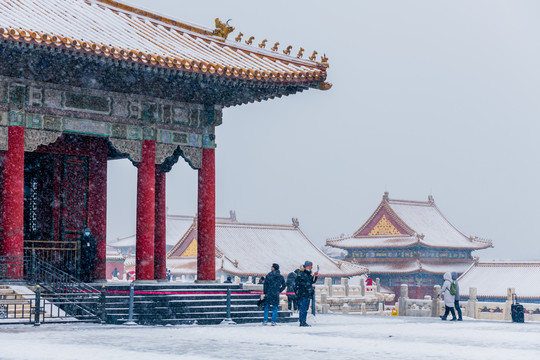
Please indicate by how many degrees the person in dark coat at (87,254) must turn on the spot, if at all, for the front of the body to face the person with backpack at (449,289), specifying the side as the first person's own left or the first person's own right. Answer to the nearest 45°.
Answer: approximately 90° to the first person's own left

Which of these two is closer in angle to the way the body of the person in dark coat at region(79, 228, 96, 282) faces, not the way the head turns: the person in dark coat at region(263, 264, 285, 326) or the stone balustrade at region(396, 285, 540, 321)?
the person in dark coat

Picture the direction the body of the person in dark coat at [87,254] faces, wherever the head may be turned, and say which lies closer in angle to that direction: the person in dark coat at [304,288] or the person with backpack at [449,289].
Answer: the person in dark coat

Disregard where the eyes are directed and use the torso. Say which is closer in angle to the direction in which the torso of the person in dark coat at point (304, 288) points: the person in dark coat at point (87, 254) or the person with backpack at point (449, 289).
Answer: the person with backpack

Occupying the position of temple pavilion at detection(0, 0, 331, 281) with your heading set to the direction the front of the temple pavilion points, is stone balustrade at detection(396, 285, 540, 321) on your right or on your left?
on your left
